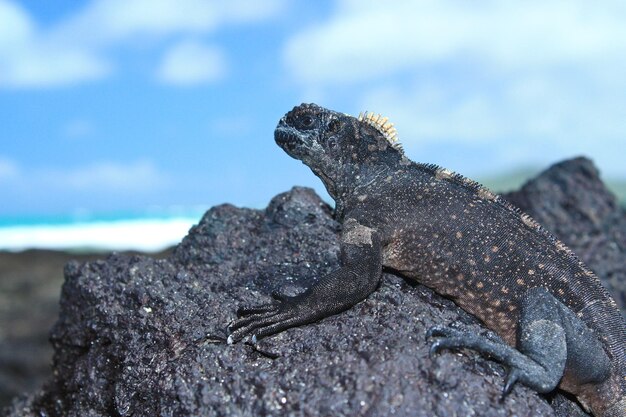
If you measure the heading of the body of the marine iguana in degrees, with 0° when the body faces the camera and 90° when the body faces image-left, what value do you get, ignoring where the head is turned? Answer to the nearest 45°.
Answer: approximately 90°

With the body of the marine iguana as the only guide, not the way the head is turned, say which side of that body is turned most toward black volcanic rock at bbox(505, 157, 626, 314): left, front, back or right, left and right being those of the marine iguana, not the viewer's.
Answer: right
